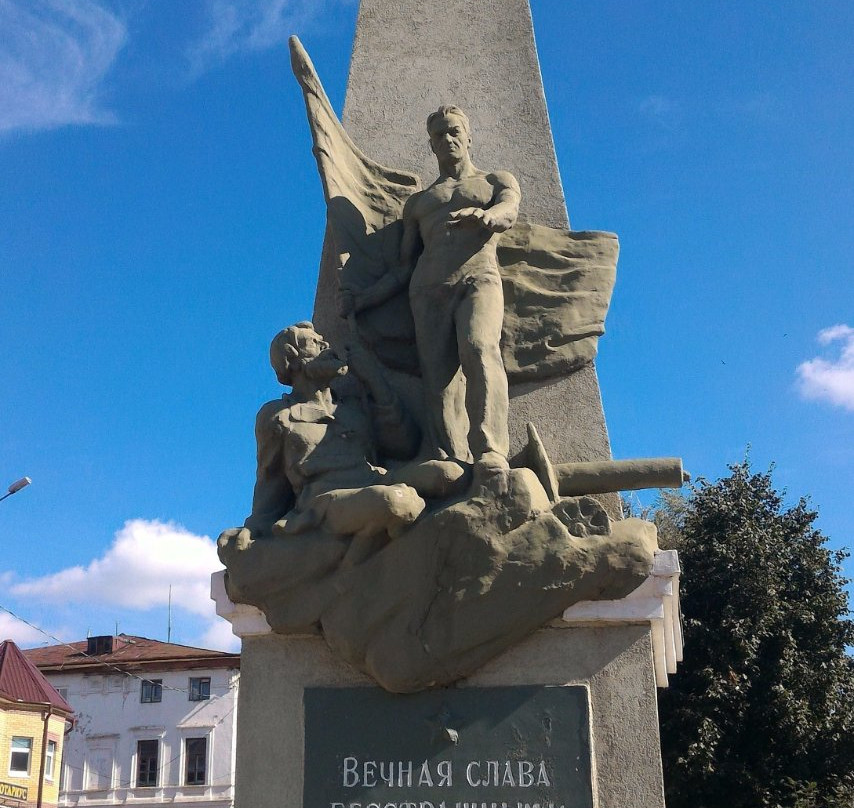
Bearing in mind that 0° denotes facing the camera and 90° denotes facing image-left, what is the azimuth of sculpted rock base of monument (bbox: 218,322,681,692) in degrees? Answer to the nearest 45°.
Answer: approximately 315°

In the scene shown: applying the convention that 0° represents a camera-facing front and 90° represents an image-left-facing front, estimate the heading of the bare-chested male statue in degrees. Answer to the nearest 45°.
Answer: approximately 0°

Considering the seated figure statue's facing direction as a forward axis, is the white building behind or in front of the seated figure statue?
behind
